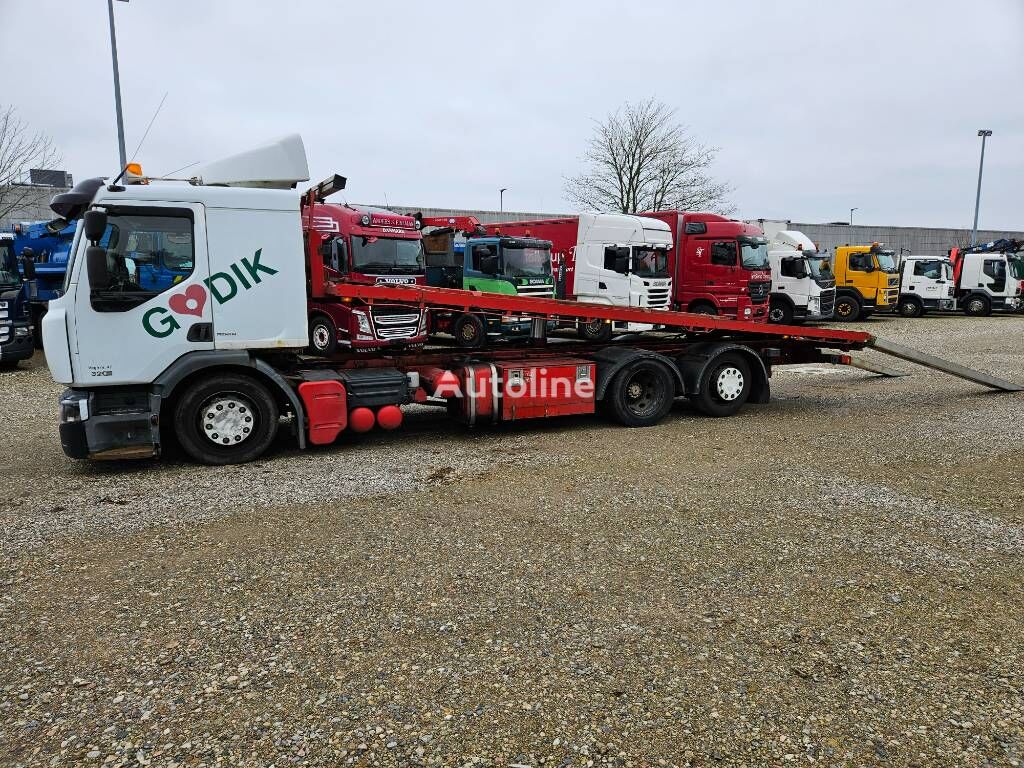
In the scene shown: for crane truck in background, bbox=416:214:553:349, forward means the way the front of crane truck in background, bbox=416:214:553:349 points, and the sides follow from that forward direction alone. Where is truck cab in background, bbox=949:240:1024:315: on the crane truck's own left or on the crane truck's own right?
on the crane truck's own left

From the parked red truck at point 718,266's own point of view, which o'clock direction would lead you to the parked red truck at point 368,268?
the parked red truck at point 368,268 is roughly at 3 o'clock from the parked red truck at point 718,266.

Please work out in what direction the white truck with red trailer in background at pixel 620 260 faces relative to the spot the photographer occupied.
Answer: facing the viewer and to the right of the viewer

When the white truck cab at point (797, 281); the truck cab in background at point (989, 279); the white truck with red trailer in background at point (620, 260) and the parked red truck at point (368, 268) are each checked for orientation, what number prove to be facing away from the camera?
0

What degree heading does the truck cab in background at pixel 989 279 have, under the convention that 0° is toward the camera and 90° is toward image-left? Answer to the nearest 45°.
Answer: approximately 315°

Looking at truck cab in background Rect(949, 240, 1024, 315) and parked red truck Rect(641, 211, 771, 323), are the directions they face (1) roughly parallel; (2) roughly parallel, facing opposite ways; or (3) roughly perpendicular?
roughly parallel

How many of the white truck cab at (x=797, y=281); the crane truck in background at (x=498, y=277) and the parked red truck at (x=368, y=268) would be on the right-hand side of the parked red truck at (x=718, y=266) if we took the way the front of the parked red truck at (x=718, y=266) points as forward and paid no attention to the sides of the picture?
2

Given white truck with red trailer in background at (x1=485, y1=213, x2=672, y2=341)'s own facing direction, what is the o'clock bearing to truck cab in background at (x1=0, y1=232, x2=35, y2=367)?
truck cab in background at (x1=0, y1=232, x2=35, y2=367) is roughly at 4 o'clock from white truck with red trailer in background at (x1=485, y1=213, x2=672, y2=341).

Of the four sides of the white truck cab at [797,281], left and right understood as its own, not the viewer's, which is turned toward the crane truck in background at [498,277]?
right

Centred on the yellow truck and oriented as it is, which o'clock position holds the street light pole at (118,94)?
The street light pole is roughly at 3 o'clock from the yellow truck.

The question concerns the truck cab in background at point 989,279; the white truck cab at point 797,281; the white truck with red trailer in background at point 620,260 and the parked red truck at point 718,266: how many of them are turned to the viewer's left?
0

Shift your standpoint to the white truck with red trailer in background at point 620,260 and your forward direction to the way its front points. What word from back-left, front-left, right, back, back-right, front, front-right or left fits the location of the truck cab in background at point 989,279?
left

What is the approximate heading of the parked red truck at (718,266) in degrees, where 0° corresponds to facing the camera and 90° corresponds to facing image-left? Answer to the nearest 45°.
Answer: approximately 315°

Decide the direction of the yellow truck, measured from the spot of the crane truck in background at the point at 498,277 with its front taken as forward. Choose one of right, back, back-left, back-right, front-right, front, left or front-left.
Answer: left

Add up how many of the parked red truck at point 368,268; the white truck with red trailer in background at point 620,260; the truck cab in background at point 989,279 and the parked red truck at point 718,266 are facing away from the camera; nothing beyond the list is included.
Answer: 0

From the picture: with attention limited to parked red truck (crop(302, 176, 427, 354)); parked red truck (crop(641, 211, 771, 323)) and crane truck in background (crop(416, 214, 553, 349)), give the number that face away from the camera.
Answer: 0
